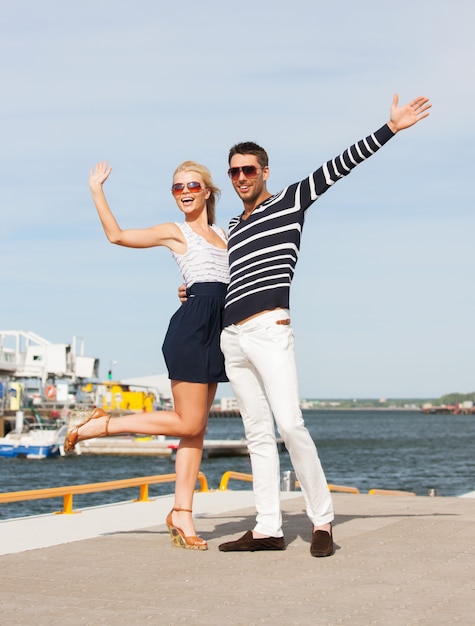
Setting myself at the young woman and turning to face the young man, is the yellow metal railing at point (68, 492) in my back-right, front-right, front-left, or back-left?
back-left

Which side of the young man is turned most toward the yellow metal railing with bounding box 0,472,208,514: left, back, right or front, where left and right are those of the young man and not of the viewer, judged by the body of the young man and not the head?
right

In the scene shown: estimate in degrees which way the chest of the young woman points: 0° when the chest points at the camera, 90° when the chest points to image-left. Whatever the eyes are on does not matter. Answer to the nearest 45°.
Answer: approximately 315°

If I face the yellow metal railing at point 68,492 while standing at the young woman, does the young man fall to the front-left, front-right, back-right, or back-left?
back-right

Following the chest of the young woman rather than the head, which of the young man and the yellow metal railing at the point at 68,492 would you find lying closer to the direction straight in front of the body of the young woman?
the young man

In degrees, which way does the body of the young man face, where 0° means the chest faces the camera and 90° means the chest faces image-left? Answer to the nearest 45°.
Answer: approximately 45°
